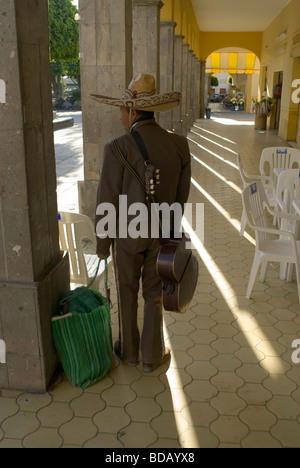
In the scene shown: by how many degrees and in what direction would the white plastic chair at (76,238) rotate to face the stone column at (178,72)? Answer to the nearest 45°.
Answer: approximately 45° to its left

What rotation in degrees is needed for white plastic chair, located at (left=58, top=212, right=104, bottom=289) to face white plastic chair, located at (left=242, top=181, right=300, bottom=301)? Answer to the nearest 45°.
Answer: approximately 45° to its right

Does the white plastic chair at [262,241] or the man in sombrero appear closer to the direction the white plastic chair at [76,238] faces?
the white plastic chair

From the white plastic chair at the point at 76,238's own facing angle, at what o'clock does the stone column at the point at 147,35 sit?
The stone column is roughly at 11 o'clock from the white plastic chair.

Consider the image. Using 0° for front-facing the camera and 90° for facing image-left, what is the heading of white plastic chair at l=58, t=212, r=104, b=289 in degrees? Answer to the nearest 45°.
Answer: approximately 225°

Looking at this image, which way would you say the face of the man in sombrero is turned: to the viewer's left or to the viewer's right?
to the viewer's left

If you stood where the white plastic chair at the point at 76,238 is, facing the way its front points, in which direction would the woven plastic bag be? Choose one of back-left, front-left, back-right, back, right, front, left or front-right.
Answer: back-right

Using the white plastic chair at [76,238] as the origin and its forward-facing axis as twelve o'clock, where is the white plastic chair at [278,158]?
the white plastic chair at [278,158] is roughly at 12 o'clock from the white plastic chair at [76,238].

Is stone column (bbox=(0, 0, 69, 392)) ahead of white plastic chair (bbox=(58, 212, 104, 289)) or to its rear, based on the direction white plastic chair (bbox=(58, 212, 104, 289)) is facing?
to the rear
